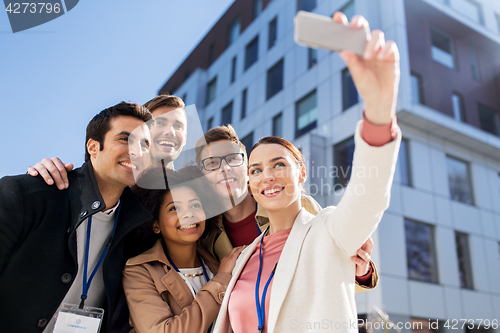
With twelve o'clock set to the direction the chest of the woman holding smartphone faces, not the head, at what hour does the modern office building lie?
The modern office building is roughly at 5 o'clock from the woman holding smartphone.

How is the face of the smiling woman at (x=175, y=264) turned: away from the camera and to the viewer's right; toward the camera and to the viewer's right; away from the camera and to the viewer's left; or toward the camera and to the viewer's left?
toward the camera and to the viewer's right

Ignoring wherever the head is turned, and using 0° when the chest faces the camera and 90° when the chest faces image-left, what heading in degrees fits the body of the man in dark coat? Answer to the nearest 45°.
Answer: approximately 315°

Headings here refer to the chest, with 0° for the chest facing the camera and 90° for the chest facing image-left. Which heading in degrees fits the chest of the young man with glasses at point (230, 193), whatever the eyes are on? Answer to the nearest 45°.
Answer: approximately 0°

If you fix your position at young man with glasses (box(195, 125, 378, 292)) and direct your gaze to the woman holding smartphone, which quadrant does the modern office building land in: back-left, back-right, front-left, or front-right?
back-left

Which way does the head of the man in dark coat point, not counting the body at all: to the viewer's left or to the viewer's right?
to the viewer's right

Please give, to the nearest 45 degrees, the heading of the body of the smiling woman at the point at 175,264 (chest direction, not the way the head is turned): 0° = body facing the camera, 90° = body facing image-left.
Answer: approximately 315°

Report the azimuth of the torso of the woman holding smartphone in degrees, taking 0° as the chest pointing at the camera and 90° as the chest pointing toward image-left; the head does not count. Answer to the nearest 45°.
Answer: approximately 45°
